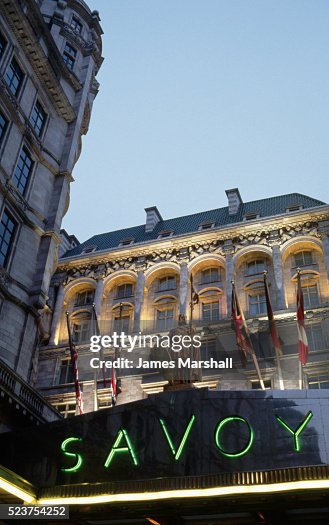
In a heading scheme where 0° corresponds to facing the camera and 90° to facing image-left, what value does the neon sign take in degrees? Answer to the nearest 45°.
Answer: approximately 0°
